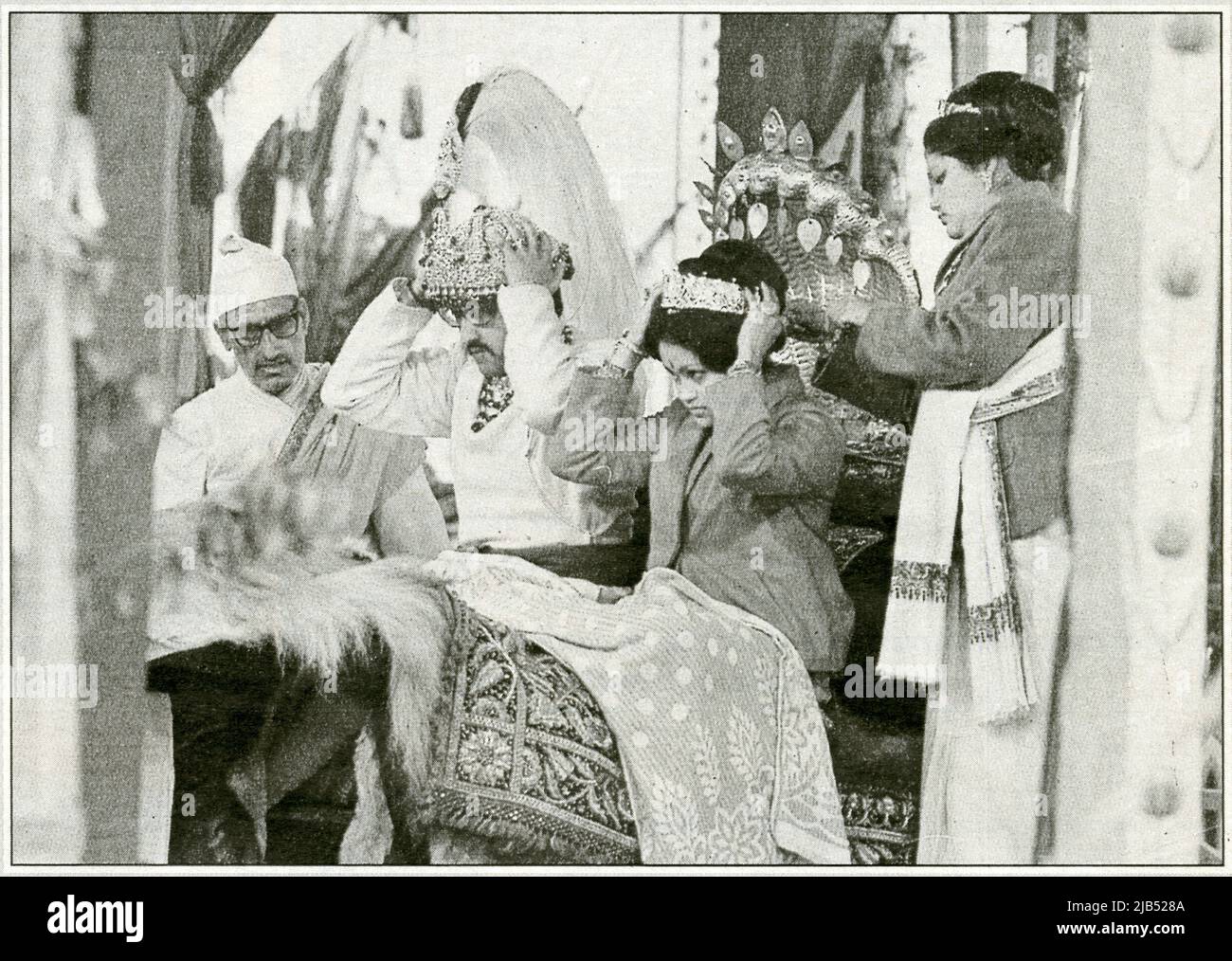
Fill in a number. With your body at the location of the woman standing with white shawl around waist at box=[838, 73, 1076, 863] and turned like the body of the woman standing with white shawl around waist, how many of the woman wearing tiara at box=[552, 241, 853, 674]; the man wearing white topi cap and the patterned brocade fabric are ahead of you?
3

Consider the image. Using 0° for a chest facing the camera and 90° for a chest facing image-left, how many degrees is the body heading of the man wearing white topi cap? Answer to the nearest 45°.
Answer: approximately 315°

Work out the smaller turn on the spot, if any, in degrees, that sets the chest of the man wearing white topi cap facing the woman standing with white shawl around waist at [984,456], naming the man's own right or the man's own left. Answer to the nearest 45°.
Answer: approximately 45° to the man's own left

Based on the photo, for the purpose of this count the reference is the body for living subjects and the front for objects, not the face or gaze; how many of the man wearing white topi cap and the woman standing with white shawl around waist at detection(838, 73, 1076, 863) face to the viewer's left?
1

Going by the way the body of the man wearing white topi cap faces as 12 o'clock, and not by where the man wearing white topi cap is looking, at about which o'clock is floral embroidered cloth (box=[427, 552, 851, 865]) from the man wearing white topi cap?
The floral embroidered cloth is roughly at 11 o'clock from the man wearing white topi cap.

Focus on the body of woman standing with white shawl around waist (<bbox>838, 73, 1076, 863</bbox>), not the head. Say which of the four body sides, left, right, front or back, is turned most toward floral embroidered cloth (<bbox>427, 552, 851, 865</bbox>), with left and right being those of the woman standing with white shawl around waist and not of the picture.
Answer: front

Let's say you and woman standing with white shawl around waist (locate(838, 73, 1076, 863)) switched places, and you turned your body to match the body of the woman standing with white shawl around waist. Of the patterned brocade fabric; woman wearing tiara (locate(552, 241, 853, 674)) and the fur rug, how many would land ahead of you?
3

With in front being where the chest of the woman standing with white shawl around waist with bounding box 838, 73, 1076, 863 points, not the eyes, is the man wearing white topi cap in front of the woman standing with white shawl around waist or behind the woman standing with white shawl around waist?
in front

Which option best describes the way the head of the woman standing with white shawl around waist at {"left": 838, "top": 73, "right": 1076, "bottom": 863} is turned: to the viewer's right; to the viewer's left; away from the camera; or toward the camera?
to the viewer's left

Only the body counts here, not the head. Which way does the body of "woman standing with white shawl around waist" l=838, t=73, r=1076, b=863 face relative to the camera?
to the viewer's left

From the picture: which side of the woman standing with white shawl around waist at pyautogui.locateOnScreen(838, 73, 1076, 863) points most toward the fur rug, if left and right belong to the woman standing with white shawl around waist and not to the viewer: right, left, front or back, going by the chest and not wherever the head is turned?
front

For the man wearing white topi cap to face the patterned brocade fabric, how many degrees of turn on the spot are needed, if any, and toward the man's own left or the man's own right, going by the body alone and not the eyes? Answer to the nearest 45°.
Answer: approximately 45° to the man's own left

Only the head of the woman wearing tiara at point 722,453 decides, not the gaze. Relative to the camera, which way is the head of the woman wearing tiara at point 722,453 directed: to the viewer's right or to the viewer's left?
to the viewer's left
